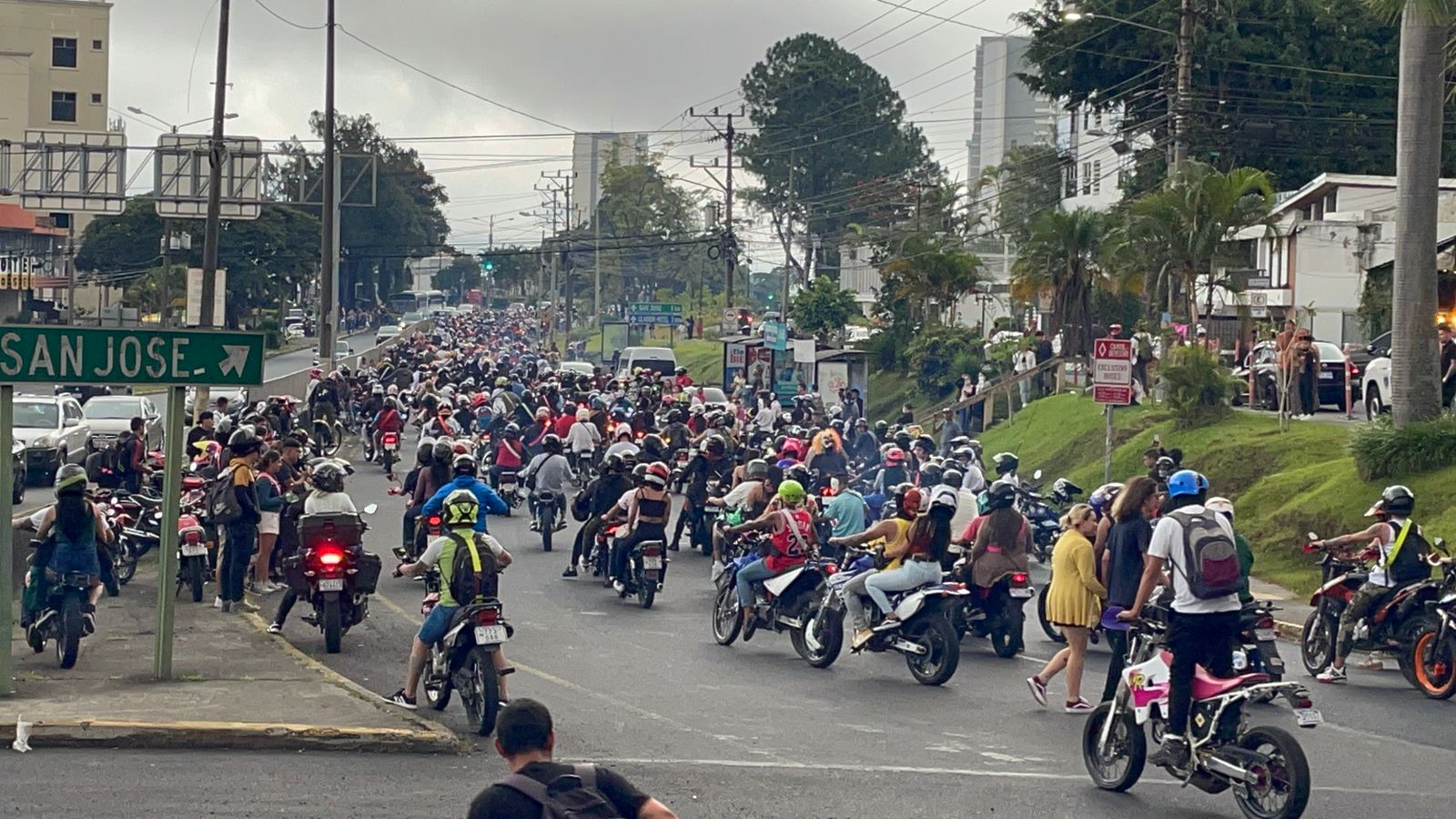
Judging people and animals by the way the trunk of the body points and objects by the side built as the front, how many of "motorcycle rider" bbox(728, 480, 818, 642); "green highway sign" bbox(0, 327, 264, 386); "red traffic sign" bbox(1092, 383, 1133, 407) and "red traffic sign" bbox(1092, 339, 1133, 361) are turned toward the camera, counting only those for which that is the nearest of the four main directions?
3

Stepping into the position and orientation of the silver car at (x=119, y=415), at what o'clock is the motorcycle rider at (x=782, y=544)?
The motorcycle rider is roughly at 10 o'clock from the silver car.

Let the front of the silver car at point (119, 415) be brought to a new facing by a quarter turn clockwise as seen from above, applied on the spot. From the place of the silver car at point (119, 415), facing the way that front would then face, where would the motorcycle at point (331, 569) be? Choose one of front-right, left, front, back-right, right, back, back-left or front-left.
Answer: back-left

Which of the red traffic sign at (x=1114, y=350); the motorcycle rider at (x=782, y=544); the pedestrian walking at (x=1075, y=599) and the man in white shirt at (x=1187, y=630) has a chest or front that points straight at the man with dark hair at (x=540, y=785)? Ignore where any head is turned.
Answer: the red traffic sign

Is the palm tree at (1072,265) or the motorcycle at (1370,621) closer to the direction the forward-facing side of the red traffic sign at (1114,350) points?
the motorcycle

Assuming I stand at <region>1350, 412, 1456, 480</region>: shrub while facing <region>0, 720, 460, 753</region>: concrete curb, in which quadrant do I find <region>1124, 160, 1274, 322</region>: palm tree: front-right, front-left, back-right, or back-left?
back-right

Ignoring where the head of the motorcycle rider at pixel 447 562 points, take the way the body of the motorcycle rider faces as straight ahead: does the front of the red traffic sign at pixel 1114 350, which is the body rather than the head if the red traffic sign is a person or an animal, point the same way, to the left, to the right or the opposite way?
the opposite way

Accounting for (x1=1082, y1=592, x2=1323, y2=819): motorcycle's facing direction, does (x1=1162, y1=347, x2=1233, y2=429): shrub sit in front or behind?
in front

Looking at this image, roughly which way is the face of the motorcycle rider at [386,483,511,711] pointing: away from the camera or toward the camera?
away from the camera

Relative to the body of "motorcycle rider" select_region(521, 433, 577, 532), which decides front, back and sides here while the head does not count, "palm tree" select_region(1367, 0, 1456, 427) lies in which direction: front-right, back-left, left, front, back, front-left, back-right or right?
right

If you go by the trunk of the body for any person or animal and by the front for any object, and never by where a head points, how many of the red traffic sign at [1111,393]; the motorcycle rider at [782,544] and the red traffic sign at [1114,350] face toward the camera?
2

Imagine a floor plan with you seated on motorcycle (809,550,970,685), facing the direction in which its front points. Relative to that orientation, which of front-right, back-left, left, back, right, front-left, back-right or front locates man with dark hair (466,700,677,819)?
back-left

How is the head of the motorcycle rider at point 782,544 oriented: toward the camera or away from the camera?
away from the camera

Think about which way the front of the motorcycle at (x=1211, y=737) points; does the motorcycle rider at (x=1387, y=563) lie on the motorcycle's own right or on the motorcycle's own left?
on the motorcycle's own right

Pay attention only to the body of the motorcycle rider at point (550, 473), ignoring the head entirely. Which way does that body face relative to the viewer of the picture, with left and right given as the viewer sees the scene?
facing away from the viewer

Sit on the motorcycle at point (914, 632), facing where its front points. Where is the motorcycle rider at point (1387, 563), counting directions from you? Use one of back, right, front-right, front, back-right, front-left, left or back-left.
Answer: back-right

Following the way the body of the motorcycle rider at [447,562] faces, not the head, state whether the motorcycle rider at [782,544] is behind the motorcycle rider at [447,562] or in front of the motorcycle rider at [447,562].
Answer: in front

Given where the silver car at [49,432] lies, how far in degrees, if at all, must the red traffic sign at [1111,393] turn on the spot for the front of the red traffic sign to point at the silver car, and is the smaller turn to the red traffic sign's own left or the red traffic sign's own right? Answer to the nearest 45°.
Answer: approximately 90° to the red traffic sign's own right

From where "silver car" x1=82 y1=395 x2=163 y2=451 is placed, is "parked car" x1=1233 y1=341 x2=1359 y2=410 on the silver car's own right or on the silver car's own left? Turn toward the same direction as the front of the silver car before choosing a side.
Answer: on the silver car's own left
